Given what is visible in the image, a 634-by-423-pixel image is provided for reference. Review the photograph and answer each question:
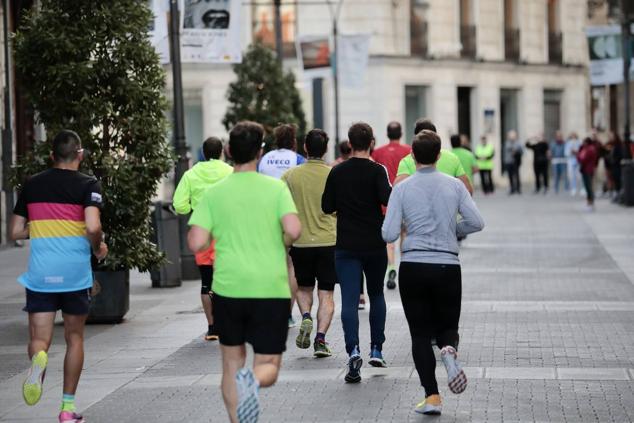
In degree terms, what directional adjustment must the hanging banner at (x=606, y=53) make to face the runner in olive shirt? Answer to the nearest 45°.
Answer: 0° — it already faces them

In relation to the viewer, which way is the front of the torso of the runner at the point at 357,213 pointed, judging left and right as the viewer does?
facing away from the viewer

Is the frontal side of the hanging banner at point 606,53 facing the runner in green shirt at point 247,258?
yes

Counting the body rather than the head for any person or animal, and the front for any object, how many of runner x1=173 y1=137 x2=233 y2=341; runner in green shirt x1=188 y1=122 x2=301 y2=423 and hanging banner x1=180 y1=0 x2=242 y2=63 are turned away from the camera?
2

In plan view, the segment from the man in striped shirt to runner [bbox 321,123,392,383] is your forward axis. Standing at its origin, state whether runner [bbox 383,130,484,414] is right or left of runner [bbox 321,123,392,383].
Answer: right

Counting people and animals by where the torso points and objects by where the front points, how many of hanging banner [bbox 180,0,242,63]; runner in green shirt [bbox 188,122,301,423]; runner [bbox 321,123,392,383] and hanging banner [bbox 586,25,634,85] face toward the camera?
2

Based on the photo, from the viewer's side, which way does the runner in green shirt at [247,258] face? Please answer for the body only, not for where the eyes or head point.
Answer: away from the camera

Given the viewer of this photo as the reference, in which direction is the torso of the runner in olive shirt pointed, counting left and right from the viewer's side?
facing away from the viewer

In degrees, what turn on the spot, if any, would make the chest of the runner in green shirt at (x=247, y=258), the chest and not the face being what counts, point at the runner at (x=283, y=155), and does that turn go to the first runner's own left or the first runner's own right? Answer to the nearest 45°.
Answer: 0° — they already face them

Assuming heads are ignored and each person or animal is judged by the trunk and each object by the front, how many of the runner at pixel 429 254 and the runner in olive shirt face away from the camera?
2

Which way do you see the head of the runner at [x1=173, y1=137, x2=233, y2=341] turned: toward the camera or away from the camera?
away from the camera

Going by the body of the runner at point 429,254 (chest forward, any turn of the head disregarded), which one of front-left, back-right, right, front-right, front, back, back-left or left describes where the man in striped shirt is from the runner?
left
